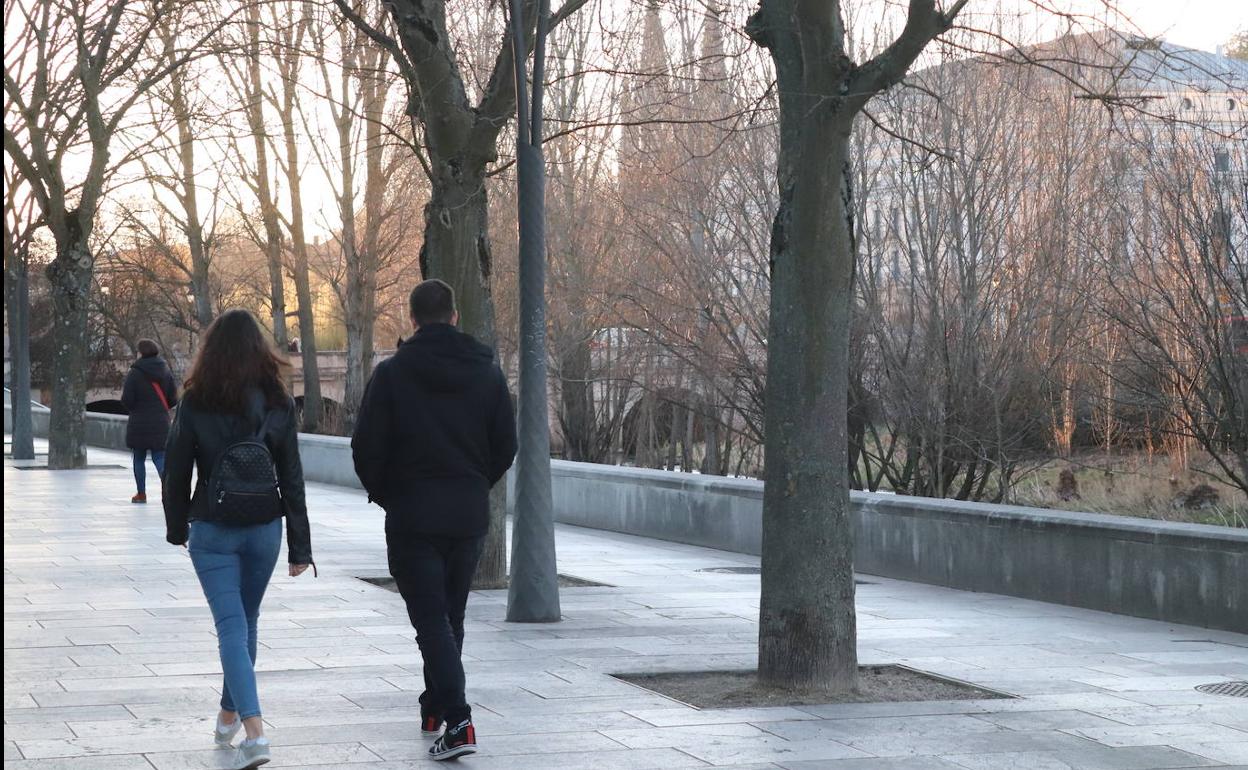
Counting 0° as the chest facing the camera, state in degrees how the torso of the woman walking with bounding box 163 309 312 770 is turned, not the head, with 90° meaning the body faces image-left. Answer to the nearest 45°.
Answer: approximately 180°

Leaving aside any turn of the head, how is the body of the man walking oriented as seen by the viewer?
away from the camera

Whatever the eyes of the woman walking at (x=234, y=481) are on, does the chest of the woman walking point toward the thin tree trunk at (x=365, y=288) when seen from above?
yes

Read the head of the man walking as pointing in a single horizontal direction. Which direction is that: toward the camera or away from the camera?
away from the camera

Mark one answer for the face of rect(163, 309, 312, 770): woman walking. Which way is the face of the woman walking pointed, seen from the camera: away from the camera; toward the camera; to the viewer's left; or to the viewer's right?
away from the camera
